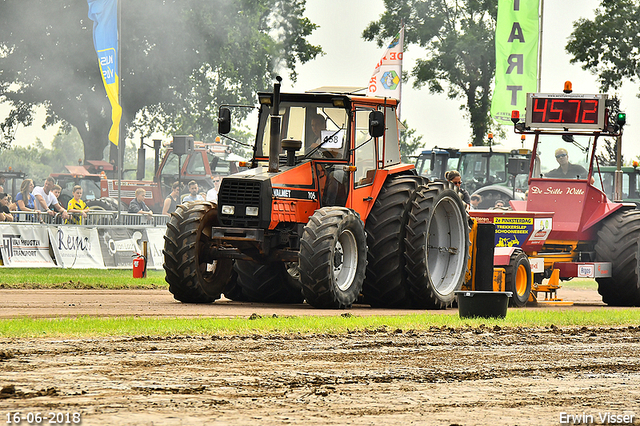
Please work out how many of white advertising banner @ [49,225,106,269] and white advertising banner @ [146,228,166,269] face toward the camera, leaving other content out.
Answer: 2

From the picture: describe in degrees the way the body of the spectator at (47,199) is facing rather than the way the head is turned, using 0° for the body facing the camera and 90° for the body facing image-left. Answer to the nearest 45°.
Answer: approximately 315°

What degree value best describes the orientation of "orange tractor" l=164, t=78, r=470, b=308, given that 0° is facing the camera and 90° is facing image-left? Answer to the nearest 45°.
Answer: approximately 45°

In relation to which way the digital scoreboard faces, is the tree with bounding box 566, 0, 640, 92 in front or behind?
behind

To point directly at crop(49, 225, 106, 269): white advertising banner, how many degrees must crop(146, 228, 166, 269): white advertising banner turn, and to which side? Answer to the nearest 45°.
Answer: approximately 45° to its right

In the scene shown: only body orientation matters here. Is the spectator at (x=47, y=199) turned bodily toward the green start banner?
no

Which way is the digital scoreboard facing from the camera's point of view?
toward the camera

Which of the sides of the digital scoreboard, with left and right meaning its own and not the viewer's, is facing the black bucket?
front

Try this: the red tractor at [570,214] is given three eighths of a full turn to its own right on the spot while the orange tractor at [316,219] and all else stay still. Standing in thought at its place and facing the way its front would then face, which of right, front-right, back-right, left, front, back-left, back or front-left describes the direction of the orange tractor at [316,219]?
back-left

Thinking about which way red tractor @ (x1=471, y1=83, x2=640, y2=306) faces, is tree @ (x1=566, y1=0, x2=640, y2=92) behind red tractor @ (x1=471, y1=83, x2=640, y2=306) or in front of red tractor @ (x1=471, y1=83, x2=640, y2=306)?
behind

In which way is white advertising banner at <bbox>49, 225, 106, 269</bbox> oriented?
toward the camera

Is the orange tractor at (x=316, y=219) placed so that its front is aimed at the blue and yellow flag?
no

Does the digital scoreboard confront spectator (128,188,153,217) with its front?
no

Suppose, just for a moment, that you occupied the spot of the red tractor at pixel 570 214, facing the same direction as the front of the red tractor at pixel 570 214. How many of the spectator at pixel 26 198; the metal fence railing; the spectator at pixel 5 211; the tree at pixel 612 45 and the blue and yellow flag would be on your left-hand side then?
0

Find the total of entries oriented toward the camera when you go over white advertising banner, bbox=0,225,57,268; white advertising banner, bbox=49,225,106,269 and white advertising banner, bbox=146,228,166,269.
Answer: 3

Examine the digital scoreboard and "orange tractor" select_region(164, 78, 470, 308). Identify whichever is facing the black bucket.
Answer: the digital scoreboard
